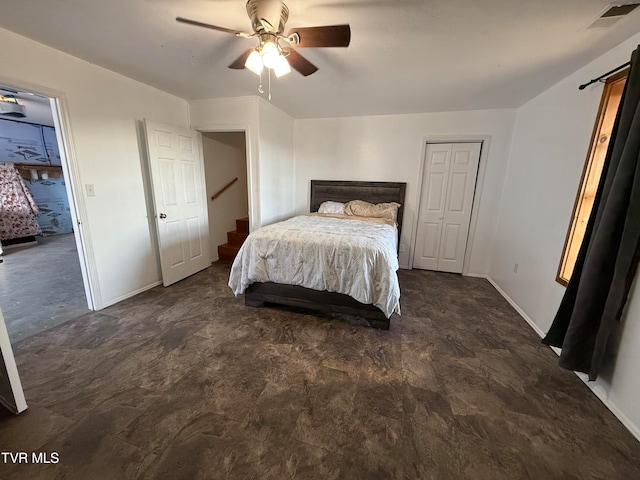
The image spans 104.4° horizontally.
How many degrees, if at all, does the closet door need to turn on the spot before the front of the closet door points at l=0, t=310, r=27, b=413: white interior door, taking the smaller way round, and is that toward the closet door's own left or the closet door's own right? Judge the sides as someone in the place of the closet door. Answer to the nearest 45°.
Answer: approximately 45° to the closet door's own right

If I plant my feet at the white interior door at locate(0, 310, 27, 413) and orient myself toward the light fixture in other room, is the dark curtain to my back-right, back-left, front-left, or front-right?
back-right

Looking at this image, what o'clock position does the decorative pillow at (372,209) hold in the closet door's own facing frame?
The decorative pillow is roughly at 2 o'clock from the closet door.

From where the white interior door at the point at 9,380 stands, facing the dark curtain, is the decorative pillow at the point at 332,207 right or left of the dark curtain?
left

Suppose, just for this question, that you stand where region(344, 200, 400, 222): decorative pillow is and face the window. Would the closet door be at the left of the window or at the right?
left

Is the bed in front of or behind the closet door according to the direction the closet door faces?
in front

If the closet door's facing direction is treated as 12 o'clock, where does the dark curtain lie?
The dark curtain is roughly at 11 o'clock from the closet door.

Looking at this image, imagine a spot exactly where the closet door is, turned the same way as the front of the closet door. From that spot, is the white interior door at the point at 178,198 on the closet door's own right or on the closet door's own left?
on the closet door's own right

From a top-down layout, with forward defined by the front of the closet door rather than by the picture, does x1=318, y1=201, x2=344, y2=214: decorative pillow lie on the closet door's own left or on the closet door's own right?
on the closet door's own right

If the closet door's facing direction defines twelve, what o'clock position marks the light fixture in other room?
The light fixture in other room is roughly at 2 o'clock from the closet door.

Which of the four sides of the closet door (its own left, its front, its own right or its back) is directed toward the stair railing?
right

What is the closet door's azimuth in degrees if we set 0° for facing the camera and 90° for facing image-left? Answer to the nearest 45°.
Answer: approximately 0°

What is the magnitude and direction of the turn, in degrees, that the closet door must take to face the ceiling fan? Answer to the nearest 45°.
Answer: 0° — it already faces it

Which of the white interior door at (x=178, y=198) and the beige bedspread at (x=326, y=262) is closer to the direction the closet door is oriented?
the beige bedspread

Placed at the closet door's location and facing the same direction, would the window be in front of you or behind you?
in front
